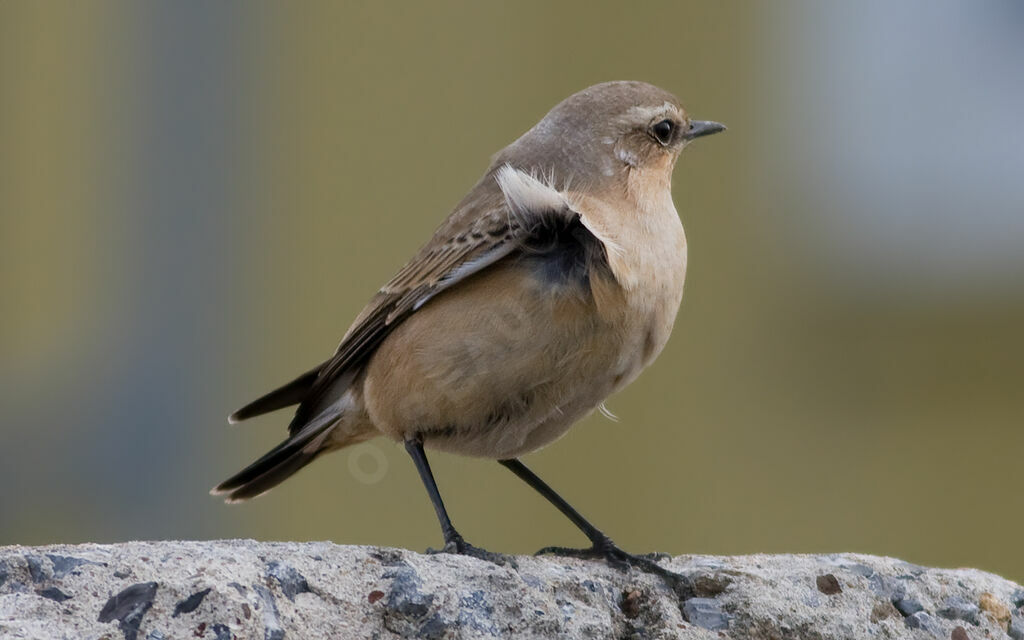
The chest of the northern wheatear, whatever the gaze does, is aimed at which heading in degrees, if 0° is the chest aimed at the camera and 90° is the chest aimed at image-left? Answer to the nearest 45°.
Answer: approximately 270°
